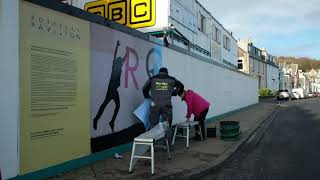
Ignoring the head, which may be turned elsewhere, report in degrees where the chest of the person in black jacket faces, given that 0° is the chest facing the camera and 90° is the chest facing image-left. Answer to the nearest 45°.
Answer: approximately 180°

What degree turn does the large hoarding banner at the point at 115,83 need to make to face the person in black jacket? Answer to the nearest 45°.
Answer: approximately 45° to its left

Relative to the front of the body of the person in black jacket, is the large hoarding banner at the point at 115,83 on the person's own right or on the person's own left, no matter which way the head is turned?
on the person's own left

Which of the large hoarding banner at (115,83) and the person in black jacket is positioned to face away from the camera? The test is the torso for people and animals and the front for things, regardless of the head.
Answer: the person in black jacket

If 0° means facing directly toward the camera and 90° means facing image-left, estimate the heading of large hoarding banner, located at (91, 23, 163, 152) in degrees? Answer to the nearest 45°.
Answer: approximately 315°

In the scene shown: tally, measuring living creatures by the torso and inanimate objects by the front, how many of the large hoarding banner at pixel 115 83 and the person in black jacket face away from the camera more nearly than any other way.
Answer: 1
